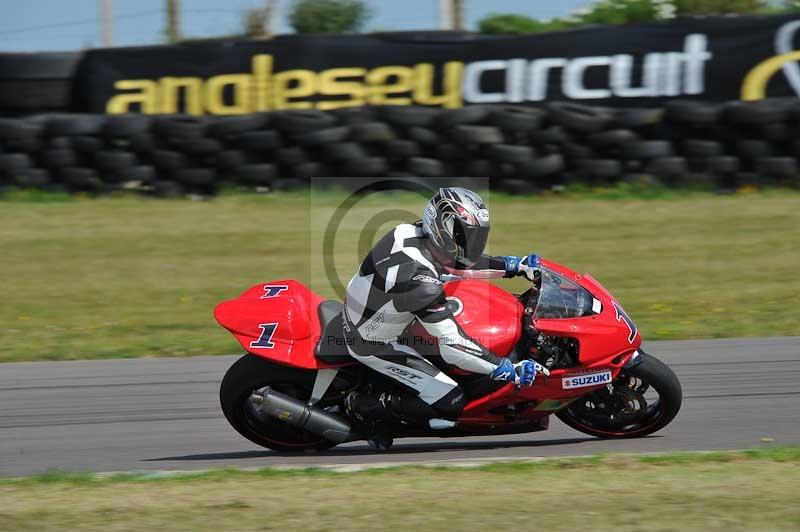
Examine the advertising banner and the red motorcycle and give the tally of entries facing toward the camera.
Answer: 1

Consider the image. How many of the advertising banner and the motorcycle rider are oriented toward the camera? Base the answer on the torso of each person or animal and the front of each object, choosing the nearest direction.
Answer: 1

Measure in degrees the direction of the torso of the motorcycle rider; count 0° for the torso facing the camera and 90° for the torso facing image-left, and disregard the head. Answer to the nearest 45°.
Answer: approximately 270°

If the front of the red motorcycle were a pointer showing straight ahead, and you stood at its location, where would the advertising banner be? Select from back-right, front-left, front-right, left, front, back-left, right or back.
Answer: left

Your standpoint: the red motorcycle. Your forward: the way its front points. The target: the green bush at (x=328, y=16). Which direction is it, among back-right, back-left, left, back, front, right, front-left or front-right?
left

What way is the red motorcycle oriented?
to the viewer's right

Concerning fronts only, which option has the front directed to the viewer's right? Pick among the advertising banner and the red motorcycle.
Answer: the red motorcycle

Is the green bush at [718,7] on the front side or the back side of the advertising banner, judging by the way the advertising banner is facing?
on the back side

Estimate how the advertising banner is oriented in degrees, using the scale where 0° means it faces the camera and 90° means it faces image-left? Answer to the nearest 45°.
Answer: approximately 0°

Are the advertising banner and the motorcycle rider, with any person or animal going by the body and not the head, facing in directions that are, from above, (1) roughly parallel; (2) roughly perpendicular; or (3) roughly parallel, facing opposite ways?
roughly perpendicular

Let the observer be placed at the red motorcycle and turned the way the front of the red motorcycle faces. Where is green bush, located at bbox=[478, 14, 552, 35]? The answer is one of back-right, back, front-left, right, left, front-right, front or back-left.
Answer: left
